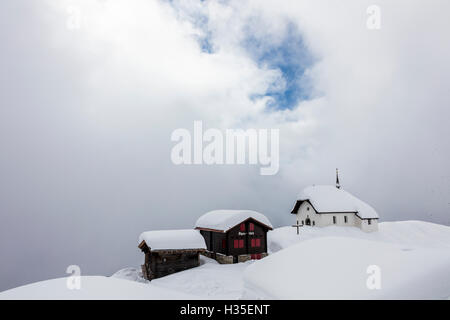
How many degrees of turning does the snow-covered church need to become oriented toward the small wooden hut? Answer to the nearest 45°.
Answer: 0° — it already faces it

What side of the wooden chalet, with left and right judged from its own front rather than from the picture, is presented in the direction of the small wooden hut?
right

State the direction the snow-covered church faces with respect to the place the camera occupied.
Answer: facing the viewer and to the left of the viewer

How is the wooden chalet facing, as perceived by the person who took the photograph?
facing the viewer and to the right of the viewer

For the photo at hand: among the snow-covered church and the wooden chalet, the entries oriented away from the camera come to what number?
0

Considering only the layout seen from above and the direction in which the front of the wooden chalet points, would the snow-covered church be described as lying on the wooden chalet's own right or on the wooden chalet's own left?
on the wooden chalet's own left
